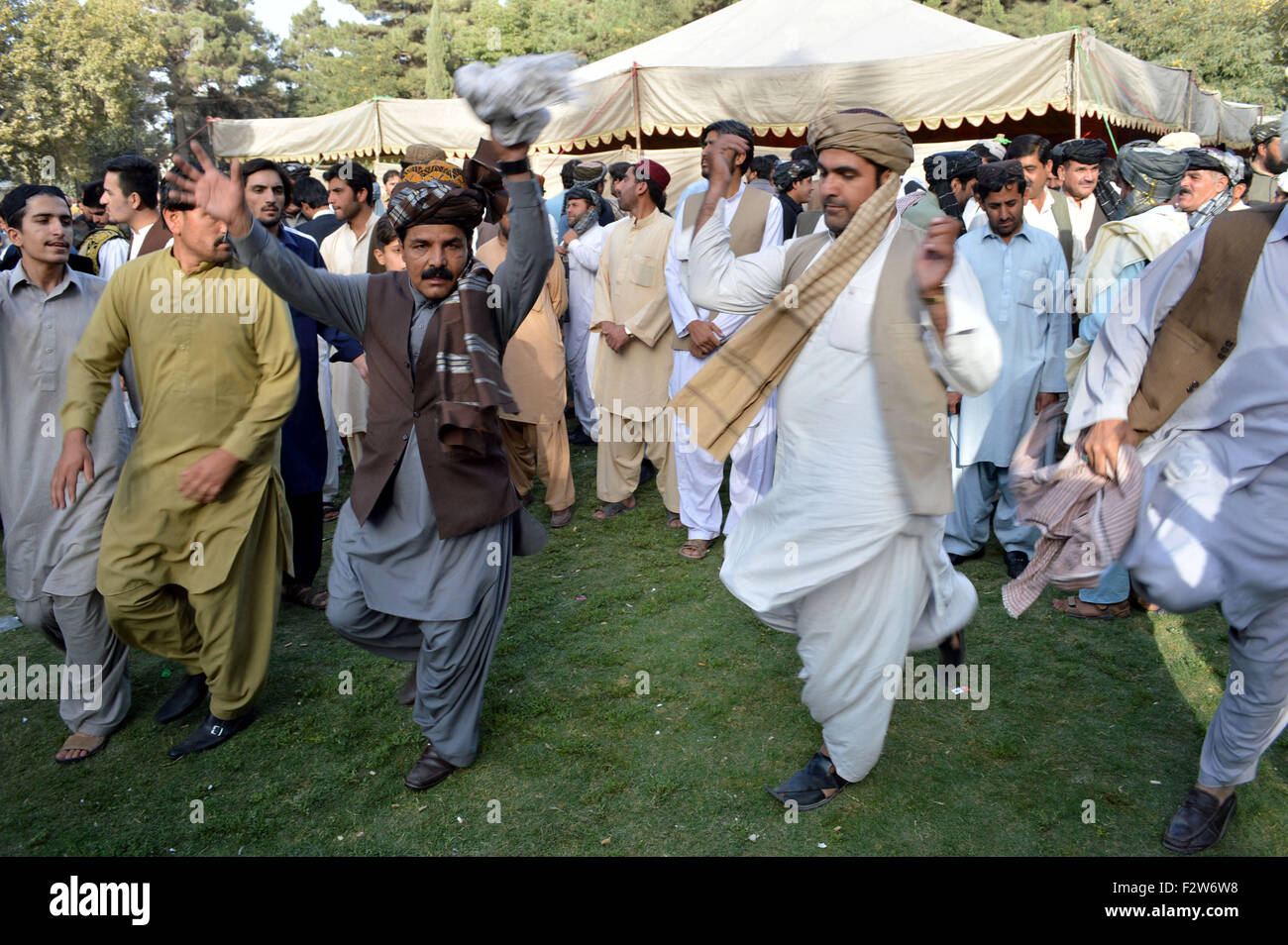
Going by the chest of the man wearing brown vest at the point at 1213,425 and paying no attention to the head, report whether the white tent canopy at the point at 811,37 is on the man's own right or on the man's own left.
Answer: on the man's own right

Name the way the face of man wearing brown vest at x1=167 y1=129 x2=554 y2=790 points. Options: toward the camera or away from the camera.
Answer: toward the camera

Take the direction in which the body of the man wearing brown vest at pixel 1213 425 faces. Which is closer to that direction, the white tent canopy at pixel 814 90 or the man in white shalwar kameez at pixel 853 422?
the man in white shalwar kameez

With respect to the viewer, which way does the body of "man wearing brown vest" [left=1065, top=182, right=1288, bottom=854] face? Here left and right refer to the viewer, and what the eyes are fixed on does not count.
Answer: facing the viewer and to the left of the viewer

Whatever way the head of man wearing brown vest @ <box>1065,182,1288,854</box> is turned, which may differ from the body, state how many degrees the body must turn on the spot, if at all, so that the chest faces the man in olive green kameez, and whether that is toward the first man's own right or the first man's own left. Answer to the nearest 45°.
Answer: approximately 45° to the first man's own right

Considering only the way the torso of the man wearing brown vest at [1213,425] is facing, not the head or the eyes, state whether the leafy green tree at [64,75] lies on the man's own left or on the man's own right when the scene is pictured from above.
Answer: on the man's own right

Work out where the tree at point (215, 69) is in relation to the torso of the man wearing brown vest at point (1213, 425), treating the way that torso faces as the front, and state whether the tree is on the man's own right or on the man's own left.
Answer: on the man's own right
